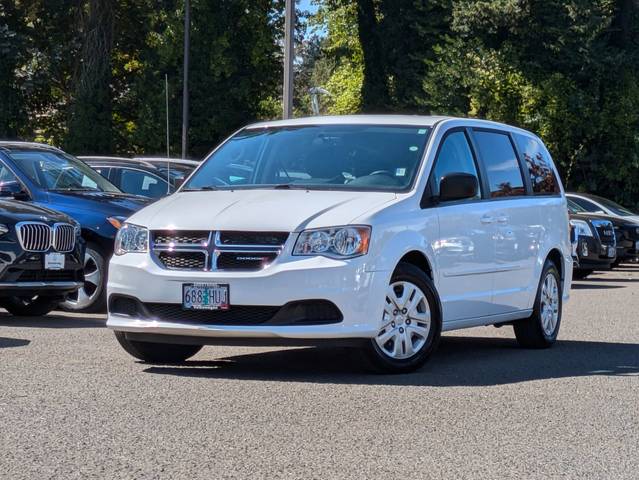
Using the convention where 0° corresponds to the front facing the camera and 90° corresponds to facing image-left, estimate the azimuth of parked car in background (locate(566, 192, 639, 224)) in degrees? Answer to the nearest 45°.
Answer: approximately 315°

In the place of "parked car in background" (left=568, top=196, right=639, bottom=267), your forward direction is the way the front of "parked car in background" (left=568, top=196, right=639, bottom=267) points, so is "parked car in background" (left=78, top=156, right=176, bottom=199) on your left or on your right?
on your right

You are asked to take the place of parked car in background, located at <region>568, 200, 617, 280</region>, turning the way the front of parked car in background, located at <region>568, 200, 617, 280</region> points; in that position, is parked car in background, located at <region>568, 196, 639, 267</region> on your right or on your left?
on your left

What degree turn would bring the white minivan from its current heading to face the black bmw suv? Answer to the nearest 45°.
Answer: approximately 90° to its right

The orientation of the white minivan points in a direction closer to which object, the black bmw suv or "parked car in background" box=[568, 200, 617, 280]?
the black bmw suv

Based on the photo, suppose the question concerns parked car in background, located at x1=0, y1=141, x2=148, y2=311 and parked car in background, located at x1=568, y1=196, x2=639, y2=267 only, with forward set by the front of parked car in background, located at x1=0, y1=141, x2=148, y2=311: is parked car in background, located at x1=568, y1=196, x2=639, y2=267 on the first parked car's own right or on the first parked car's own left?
on the first parked car's own left

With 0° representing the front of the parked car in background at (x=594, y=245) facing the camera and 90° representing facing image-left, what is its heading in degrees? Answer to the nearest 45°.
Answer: approximately 315°

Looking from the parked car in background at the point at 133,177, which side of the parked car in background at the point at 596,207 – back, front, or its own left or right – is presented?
right

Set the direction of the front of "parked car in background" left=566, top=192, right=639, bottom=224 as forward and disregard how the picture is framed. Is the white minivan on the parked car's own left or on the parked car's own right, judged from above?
on the parked car's own right

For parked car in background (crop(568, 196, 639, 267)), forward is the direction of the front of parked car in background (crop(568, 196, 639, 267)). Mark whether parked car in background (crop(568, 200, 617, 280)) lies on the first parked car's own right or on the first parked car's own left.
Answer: on the first parked car's own right

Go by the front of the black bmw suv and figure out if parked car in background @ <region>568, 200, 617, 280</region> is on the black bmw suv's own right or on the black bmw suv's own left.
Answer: on the black bmw suv's own left
